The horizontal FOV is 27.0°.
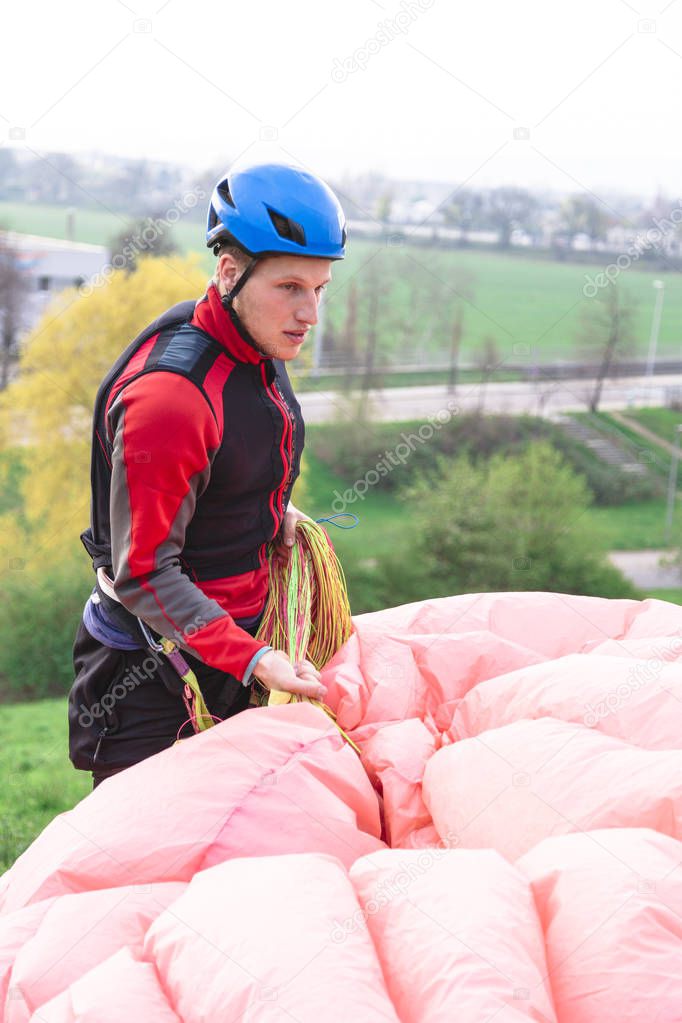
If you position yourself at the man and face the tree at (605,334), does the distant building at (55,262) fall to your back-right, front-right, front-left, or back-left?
front-left

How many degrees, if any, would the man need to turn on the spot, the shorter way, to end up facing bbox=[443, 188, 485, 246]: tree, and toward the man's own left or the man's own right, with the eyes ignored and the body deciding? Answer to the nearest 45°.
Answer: approximately 135° to the man's own left

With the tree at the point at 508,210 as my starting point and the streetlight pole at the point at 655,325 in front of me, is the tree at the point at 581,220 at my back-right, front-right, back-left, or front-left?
front-left

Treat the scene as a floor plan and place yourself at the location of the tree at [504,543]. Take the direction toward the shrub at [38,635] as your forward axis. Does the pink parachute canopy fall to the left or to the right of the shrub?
left

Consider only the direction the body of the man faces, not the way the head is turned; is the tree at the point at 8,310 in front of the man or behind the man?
behind

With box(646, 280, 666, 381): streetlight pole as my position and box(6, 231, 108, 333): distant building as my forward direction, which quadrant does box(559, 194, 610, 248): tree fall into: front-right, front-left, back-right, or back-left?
front-right

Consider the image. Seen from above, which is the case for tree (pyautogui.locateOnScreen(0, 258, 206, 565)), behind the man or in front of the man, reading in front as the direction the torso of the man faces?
behind

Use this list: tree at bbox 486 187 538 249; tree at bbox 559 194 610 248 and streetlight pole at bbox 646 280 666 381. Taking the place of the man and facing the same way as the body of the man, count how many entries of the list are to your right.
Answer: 0

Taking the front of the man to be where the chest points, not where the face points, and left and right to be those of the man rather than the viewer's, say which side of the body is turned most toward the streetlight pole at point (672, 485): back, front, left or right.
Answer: left

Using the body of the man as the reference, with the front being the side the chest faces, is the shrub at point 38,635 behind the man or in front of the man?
behind

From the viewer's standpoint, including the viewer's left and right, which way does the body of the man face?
facing the viewer and to the right of the viewer
